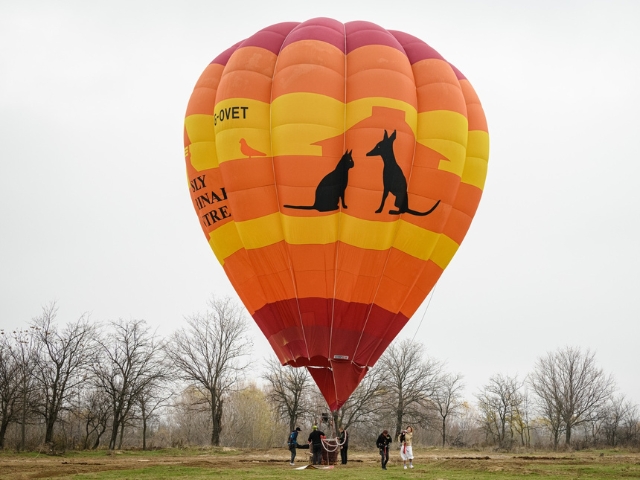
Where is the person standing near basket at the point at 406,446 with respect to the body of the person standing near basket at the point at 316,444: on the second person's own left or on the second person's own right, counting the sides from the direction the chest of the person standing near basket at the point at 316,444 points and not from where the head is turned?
on the second person's own right

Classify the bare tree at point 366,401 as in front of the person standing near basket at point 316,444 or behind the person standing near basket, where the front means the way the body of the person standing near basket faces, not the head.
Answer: in front

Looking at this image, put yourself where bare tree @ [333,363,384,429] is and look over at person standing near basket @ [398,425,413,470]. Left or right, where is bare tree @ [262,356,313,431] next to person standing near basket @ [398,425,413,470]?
right
